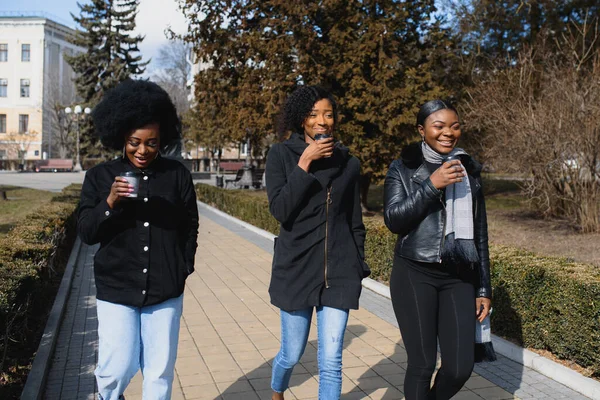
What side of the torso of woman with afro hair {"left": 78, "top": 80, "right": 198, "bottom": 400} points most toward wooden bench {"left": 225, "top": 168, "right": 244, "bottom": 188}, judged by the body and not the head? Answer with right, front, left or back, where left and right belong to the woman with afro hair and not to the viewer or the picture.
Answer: back

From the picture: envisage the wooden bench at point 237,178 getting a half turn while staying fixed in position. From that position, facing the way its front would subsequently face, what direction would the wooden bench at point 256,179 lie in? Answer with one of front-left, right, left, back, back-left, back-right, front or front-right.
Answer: front-right

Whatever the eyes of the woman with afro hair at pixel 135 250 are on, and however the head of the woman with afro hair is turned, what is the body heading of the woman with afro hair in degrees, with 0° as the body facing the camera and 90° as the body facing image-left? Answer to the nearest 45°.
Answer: approximately 0°

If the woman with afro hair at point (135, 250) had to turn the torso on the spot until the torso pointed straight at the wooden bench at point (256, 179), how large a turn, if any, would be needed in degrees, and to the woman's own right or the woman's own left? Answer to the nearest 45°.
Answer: approximately 180°

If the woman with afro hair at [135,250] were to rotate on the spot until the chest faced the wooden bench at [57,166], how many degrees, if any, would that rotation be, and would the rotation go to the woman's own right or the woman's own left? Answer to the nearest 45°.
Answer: approximately 180°

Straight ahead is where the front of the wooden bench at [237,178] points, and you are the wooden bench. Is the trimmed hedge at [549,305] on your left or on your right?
on your left
